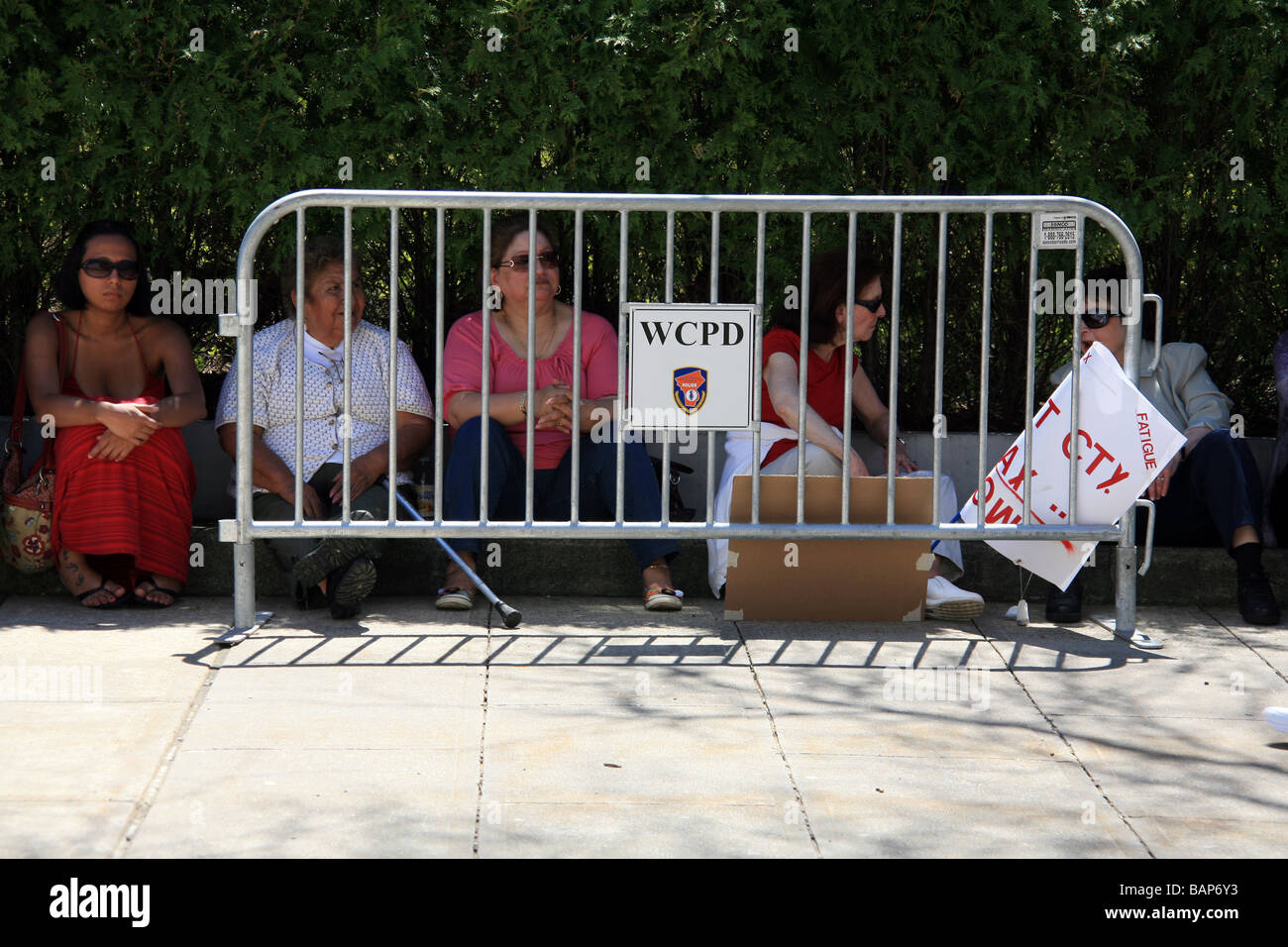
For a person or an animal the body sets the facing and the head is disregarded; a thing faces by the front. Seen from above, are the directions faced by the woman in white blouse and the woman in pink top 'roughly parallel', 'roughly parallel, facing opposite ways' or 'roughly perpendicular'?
roughly parallel

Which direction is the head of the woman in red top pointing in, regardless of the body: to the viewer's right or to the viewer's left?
to the viewer's right

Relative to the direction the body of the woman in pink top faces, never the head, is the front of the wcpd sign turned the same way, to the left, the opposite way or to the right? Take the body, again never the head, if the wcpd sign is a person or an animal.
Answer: the same way

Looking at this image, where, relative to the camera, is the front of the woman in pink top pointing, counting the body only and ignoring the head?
toward the camera

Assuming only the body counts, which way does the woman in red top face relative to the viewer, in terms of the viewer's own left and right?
facing the viewer and to the right of the viewer

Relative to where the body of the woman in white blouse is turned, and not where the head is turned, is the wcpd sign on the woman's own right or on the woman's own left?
on the woman's own left

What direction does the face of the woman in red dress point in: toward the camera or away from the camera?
toward the camera

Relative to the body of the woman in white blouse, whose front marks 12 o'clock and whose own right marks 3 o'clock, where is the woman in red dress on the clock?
The woman in red dress is roughly at 3 o'clock from the woman in white blouse.

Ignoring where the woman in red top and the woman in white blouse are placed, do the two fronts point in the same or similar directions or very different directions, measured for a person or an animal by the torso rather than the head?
same or similar directions

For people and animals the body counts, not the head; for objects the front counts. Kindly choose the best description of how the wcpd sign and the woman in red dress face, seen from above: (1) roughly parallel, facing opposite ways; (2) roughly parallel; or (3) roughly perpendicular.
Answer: roughly parallel

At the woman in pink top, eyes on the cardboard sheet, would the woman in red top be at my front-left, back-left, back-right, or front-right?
front-left

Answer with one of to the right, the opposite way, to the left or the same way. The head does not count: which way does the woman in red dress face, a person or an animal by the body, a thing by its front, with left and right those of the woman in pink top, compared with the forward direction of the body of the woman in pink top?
the same way

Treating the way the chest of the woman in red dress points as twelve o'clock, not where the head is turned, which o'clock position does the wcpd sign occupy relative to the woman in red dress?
The wcpd sign is roughly at 10 o'clock from the woman in red dress.

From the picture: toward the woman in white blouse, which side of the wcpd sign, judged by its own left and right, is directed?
right

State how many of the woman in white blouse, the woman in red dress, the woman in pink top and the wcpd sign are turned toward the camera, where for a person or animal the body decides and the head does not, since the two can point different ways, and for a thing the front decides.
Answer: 4

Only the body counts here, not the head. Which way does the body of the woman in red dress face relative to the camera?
toward the camera
